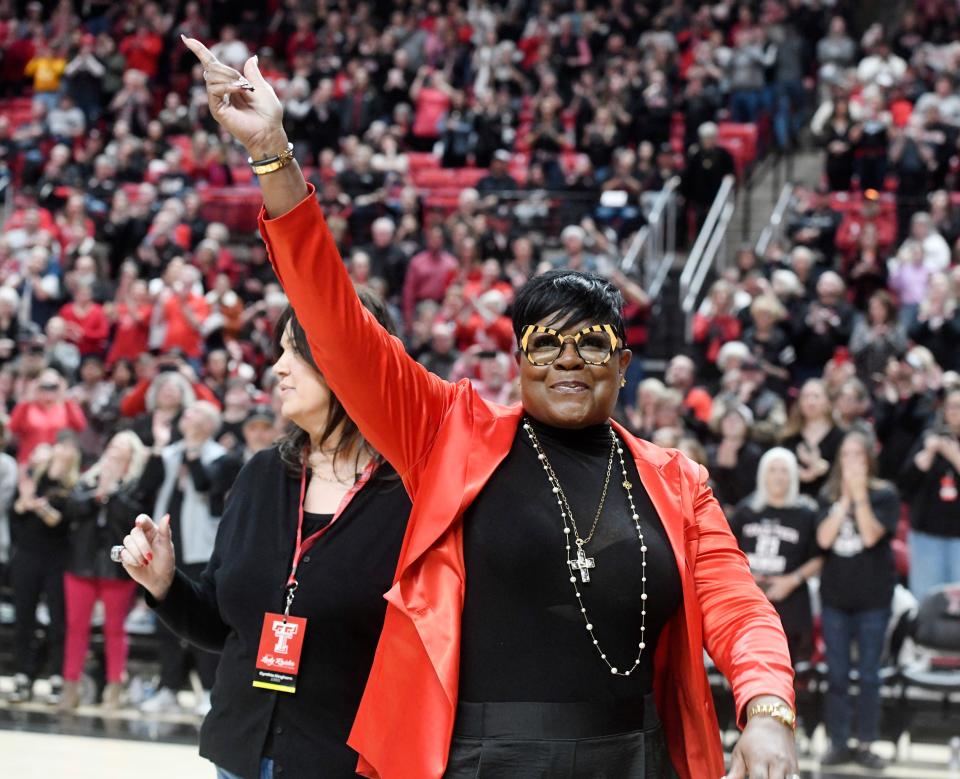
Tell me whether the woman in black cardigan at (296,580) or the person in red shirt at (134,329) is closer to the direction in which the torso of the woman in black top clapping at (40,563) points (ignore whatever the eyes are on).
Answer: the woman in black cardigan

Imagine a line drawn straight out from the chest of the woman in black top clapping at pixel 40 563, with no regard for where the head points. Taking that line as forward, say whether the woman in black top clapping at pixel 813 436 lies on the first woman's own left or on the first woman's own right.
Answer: on the first woman's own left

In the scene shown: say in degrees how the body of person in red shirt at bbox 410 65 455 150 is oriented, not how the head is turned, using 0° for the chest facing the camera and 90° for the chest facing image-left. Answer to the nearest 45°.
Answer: approximately 0°

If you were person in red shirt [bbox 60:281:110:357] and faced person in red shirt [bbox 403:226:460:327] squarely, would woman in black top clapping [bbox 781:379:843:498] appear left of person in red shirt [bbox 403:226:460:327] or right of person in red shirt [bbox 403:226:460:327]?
right
